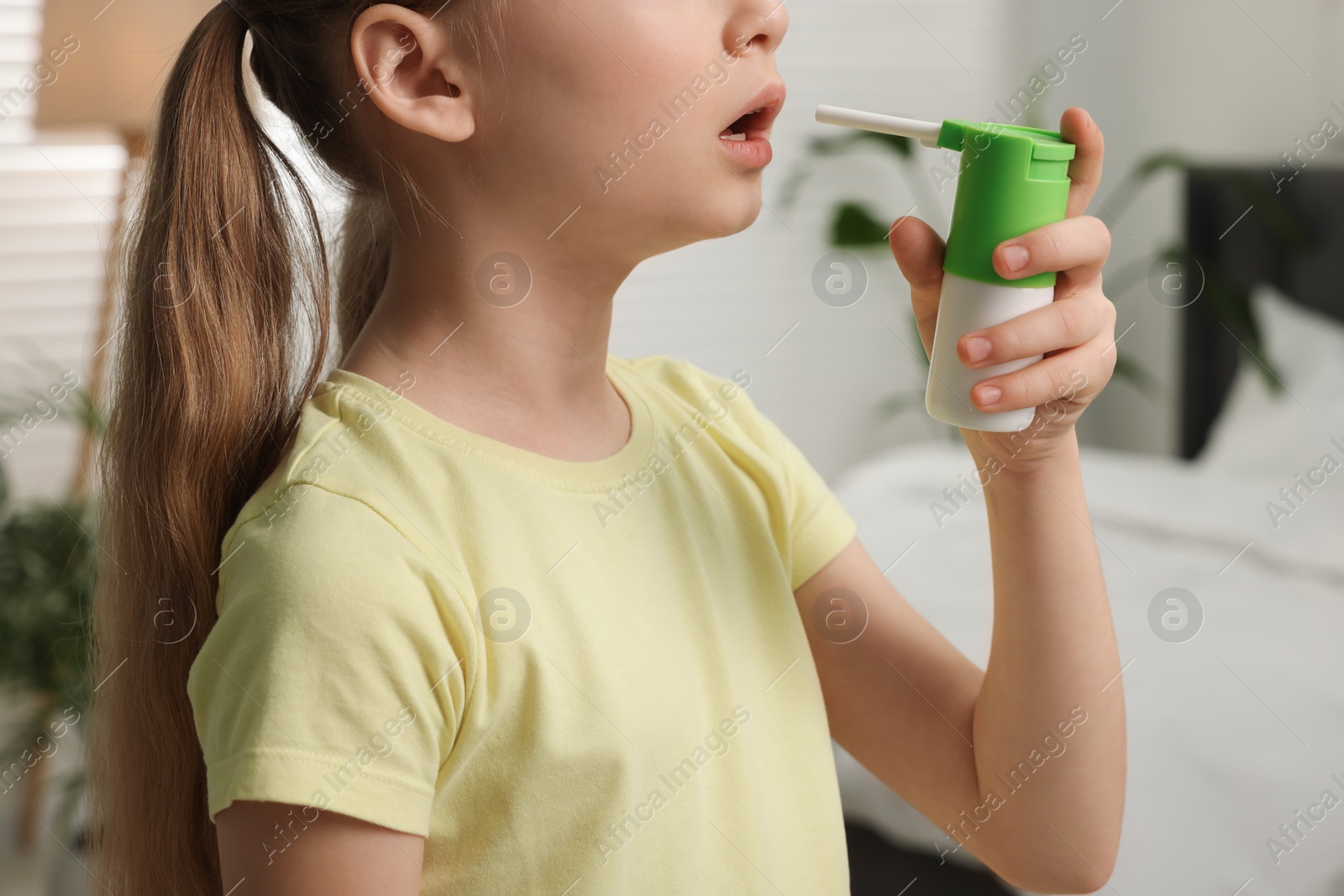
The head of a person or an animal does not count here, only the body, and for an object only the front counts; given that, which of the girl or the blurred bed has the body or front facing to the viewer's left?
the blurred bed

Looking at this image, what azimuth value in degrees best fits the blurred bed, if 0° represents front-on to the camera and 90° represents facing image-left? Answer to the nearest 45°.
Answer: approximately 90°

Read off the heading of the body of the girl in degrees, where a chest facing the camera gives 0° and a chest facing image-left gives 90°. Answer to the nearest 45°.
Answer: approximately 315°

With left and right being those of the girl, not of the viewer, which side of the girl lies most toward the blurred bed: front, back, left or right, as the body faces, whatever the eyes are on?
left

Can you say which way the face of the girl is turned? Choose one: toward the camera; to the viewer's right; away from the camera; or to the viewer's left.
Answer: to the viewer's right

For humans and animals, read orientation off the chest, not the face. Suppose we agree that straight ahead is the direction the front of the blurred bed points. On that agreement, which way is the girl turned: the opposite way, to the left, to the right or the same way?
the opposite way
